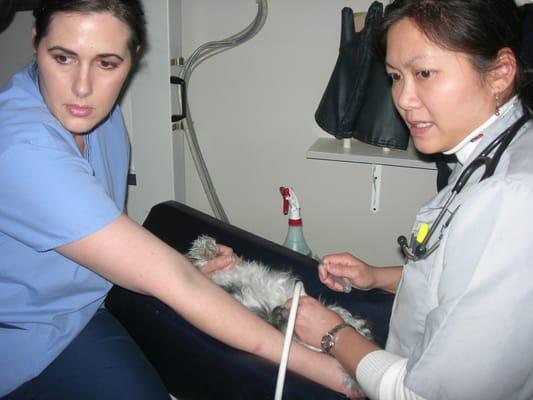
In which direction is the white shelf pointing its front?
toward the camera

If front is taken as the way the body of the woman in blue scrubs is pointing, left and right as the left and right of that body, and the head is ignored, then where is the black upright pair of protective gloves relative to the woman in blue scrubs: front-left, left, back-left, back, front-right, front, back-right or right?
left

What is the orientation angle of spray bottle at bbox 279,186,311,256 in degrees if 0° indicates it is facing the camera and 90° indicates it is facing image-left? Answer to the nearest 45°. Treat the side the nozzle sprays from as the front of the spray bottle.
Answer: approximately 90°

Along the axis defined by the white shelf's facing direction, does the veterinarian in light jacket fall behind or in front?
in front

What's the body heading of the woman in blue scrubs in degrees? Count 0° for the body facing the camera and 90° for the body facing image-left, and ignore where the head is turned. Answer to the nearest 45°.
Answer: approximately 315°

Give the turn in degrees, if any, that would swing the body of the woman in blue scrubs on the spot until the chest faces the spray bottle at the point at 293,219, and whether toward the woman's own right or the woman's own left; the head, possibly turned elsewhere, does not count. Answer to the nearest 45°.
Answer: approximately 90° to the woman's own left

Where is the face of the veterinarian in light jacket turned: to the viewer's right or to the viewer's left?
to the viewer's left

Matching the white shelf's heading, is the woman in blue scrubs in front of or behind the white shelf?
in front

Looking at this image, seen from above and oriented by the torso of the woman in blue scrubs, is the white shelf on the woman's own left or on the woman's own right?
on the woman's own left
